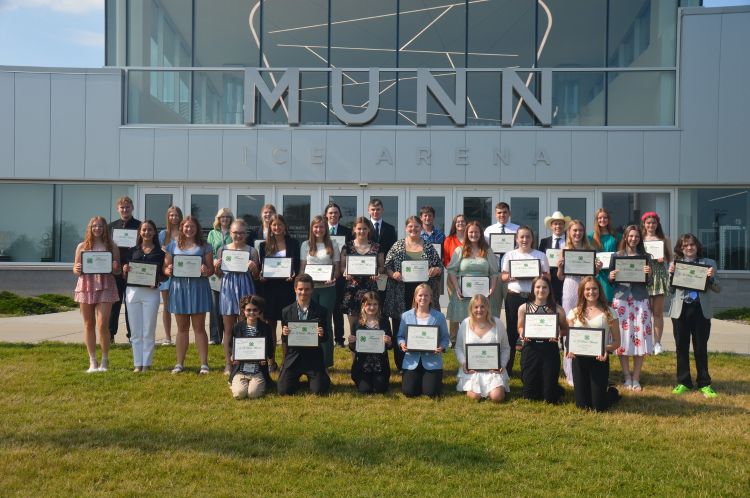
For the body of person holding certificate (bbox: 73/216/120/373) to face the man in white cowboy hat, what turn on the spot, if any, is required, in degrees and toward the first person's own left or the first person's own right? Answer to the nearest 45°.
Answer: approximately 90° to the first person's own left

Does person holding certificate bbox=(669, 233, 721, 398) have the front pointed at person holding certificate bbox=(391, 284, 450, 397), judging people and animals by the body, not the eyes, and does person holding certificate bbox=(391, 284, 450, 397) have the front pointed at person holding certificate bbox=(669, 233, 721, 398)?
no

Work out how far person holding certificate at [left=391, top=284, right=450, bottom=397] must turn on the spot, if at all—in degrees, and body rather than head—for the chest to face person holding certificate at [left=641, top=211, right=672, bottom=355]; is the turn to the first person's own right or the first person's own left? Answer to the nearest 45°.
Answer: approximately 90° to the first person's own left

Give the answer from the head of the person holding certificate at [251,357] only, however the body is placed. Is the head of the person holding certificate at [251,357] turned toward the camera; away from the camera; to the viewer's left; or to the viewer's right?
toward the camera

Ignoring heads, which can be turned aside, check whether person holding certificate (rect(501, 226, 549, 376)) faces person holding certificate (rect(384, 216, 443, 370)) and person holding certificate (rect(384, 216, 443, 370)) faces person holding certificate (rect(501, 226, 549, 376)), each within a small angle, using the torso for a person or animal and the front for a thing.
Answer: no

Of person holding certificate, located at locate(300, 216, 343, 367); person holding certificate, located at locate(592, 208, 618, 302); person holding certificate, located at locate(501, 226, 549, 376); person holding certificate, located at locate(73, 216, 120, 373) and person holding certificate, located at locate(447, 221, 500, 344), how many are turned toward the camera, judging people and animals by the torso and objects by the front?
5

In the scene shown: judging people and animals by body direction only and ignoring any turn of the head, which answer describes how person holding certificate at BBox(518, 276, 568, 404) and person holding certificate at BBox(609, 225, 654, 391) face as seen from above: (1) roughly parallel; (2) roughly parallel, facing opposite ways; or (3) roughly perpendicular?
roughly parallel

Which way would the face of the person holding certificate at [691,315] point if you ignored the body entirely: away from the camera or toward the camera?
toward the camera

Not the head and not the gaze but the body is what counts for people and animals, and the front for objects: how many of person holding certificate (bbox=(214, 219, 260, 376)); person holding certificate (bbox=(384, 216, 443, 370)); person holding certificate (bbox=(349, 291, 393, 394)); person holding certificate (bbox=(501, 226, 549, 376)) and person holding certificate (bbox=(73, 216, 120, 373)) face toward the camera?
5

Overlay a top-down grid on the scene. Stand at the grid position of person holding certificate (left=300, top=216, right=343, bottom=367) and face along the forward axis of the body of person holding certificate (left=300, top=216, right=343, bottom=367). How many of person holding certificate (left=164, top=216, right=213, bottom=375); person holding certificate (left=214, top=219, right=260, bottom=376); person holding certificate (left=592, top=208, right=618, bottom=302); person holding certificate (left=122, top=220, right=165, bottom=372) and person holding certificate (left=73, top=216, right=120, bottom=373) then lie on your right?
4

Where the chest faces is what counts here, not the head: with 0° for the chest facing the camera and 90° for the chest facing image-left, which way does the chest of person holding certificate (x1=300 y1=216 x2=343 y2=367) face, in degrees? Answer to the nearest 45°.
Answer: approximately 0°

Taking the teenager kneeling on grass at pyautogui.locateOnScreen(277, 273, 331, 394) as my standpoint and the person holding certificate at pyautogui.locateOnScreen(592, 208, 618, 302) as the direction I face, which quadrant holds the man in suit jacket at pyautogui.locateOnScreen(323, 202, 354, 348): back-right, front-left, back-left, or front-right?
front-left

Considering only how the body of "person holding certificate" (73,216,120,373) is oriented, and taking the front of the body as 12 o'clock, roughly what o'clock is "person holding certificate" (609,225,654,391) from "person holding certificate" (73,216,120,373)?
"person holding certificate" (609,225,654,391) is roughly at 10 o'clock from "person holding certificate" (73,216,120,373).

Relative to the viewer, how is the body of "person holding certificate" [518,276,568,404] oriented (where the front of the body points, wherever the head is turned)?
toward the camera

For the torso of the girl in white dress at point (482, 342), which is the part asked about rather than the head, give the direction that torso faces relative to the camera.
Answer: toward the camera

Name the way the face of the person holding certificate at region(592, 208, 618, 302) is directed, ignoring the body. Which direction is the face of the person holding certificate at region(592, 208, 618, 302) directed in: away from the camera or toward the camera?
toward the camera

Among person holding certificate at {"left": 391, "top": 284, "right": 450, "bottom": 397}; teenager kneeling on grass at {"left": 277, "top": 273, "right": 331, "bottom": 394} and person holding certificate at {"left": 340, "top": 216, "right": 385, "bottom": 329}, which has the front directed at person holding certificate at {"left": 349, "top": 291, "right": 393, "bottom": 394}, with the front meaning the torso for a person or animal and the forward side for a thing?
person holding certificate at {"left": 340, "top": 216, "right": 385, "bottom": 329}

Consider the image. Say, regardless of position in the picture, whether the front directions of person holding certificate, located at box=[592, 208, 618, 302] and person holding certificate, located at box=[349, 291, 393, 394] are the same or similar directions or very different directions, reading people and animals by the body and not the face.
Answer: same or similar directions

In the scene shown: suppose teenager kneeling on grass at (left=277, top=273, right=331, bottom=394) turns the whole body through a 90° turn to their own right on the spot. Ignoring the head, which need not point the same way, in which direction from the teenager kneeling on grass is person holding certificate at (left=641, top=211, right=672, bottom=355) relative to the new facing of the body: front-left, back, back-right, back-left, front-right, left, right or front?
back

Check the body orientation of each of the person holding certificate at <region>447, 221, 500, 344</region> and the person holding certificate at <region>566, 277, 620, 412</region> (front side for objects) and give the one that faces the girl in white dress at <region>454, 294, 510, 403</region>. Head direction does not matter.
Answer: the person holding certificate at <region>447, 221, 500, 344</region>

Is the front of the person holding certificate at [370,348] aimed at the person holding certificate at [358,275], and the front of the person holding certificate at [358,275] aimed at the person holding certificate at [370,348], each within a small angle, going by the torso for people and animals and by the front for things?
no

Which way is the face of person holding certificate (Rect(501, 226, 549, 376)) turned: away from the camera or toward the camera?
toward the camera

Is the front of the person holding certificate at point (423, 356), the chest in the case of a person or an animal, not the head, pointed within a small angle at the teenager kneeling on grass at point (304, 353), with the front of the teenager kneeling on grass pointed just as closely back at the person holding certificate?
no

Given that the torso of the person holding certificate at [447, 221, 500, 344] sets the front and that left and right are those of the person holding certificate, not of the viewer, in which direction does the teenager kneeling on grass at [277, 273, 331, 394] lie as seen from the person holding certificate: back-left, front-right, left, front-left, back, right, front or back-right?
front-right
